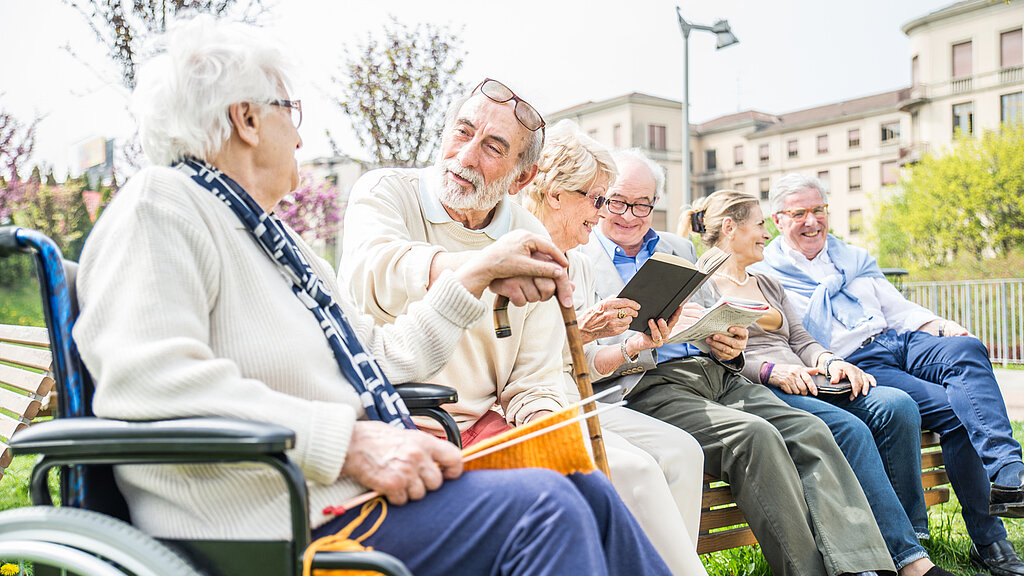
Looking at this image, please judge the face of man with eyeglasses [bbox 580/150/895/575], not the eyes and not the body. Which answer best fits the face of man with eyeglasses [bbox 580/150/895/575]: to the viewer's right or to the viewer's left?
to the viewer's left

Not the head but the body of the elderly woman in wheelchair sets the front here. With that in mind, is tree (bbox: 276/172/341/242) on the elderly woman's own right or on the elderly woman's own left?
on the elderly woman's own left

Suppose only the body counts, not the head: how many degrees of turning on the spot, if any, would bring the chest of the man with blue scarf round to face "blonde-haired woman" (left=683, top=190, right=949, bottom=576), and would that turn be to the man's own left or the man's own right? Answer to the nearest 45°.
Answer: approximately 90° to the man's own right

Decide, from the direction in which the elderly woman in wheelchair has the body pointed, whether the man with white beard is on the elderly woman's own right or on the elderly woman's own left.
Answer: on the elderly woman's own left

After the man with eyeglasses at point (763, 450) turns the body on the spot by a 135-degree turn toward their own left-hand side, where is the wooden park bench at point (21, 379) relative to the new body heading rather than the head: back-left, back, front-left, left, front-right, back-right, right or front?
left

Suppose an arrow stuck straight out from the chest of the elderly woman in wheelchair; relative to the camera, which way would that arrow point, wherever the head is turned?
to the viewer's right

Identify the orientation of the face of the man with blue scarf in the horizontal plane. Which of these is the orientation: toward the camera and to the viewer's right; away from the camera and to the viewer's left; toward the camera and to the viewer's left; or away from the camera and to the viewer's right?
toward the camera and to the viewer's left

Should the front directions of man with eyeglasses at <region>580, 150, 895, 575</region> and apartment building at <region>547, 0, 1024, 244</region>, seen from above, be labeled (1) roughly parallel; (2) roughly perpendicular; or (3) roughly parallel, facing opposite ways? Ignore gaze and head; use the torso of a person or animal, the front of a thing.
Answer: roughly perpendicular

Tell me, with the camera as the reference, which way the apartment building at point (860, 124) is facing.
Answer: facing the viewer and to the left of the viewer

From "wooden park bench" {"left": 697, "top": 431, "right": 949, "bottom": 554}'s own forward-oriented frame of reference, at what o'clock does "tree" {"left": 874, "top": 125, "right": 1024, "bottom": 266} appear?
The tree is roughly at 8 o'clock from the wooden park bench.

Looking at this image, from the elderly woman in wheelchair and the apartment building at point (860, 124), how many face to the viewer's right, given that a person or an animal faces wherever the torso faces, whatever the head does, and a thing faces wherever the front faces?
1

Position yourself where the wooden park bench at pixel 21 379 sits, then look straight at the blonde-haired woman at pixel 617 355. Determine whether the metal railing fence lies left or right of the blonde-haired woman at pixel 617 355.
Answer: left

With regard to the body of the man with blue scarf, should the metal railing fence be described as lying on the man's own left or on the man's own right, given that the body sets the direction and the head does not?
on the man's own left

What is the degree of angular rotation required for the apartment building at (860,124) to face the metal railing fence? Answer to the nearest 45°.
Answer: approximately 45° to its left

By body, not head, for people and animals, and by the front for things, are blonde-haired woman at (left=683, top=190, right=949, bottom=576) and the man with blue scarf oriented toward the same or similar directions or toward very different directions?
same or similar directions

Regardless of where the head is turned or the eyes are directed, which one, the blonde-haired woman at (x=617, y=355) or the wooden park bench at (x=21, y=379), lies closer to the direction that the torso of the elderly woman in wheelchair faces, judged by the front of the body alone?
the blonde-haired woman

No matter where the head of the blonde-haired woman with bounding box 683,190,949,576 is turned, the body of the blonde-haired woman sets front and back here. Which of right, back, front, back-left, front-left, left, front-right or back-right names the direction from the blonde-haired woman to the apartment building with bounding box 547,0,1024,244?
back-left

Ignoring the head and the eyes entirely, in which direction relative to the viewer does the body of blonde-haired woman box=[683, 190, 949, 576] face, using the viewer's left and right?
facing the viewer and to the right of the viewer
